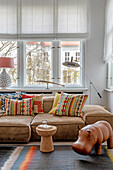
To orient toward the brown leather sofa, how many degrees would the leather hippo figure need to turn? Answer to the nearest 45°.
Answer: approximately 90° to its right

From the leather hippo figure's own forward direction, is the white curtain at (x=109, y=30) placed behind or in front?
behind

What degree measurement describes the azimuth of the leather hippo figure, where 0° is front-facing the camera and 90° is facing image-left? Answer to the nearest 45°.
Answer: approximately 45°

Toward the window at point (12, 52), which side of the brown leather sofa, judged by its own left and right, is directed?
back

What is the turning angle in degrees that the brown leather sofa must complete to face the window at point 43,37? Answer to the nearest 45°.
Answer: approximately 180°

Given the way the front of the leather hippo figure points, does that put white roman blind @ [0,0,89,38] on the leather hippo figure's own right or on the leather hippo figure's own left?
on the leather hippo figure's own right
